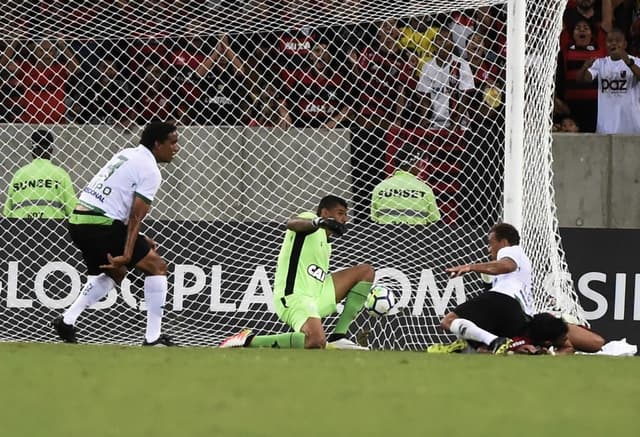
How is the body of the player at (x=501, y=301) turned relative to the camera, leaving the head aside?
to the viewer's left

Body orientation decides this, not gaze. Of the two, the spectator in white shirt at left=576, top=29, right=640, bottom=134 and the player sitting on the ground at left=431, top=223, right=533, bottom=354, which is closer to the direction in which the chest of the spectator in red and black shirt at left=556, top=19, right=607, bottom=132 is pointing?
the player sitting on the ground

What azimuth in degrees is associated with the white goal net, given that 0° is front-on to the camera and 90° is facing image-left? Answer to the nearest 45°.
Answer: approximately 0°

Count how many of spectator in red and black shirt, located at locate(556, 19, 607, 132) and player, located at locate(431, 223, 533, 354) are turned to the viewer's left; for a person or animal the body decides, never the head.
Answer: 1

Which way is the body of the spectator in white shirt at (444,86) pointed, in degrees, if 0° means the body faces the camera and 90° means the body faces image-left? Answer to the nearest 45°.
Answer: approximately 0°

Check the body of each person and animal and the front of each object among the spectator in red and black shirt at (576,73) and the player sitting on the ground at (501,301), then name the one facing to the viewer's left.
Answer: the player sitting on the ground

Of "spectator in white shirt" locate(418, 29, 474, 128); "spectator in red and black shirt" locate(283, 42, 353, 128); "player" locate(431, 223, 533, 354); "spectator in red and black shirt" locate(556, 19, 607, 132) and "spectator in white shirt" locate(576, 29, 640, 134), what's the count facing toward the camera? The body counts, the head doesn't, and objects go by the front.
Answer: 4

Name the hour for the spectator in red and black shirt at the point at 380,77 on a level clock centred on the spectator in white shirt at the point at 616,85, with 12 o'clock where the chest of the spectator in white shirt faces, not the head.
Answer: The spectator in red and black shirt is roughly at 2 o'clock from the spectator in white shirt.

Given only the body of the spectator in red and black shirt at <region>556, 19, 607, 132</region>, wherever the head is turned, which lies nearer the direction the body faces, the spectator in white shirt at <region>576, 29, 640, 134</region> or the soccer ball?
the soccer ball

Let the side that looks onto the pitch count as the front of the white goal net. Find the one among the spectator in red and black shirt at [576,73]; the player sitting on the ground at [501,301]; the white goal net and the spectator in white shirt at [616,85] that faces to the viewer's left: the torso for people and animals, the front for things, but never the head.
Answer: the player sitting on the ground

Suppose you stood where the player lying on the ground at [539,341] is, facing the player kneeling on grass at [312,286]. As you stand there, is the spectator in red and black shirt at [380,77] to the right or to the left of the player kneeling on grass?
right
